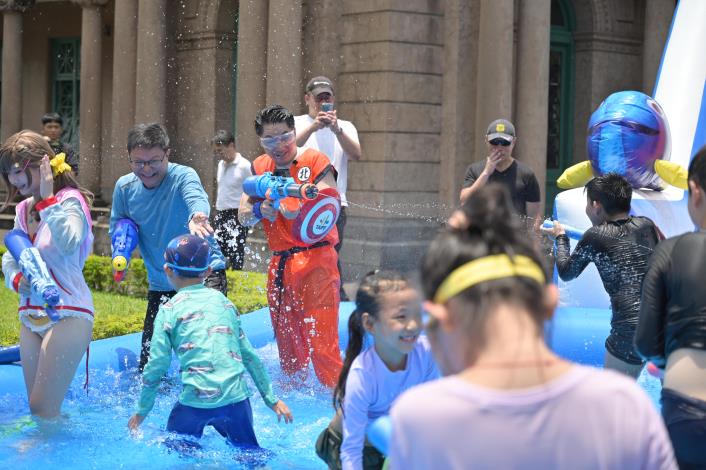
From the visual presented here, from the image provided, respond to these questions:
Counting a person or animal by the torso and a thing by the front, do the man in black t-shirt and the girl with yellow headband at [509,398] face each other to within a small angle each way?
yes

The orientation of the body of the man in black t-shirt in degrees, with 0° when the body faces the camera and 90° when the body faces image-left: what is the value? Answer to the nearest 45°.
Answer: approximately 0°

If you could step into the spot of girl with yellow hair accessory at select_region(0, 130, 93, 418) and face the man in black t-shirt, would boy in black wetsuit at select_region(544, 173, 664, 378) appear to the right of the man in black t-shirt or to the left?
right

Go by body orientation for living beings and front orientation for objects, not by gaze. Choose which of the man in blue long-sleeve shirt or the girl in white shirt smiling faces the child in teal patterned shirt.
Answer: the man in blue long-sleeve shirt

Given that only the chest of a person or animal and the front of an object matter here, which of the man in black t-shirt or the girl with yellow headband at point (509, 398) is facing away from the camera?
the girl with yellow headband

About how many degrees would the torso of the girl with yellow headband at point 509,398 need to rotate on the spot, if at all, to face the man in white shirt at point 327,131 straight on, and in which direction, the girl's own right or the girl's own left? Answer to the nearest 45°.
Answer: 0° — they already face them

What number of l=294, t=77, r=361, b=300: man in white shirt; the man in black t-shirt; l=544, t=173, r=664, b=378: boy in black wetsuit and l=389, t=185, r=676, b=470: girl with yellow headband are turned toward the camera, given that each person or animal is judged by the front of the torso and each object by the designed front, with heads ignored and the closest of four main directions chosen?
2

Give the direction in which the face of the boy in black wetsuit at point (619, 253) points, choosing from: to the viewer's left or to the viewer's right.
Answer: to the viewer's left

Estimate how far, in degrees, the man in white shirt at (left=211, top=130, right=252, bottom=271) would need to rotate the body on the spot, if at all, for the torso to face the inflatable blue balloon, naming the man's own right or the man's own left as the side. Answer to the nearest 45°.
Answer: approximately 90° to the man's own left

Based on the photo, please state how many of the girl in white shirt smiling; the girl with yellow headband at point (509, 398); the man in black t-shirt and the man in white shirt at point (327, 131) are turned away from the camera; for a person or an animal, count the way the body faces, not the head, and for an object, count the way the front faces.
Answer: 1

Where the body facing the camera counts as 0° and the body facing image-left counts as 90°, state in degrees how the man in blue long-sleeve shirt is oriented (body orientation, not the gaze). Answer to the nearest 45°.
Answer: approximately 0°

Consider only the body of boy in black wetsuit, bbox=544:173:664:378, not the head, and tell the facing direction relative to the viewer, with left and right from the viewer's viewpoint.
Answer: facing away from the viewer and to the left of the viewer
